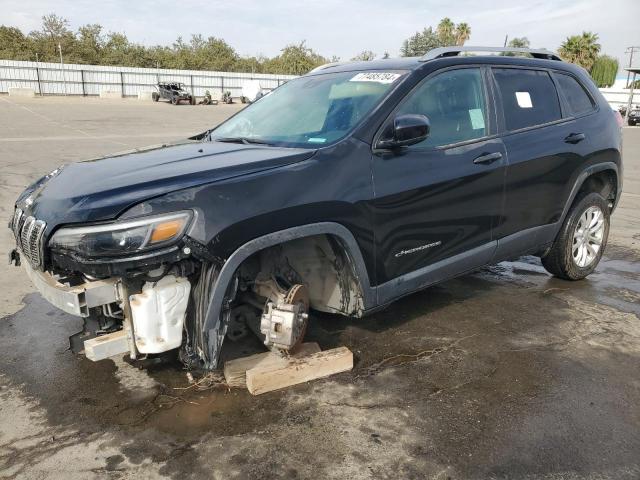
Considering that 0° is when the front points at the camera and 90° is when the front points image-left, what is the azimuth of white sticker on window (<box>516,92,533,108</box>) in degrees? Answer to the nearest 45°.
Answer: approximately 315°

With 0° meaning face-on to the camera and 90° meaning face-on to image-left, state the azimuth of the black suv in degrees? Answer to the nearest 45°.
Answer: approximately 45°

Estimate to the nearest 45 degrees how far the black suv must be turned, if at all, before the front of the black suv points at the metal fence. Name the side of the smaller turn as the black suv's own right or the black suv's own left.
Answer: approximately 90° to the black suv's own right

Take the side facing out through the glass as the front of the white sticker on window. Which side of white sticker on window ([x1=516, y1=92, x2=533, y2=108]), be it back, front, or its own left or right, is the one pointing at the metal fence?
back

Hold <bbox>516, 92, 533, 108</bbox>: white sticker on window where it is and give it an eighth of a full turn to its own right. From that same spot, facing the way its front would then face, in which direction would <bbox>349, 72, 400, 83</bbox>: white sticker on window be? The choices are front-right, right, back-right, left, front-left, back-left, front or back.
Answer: front-right

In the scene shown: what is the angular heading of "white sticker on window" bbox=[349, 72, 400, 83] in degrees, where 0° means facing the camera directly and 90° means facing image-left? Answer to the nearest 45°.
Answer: approximately 45°

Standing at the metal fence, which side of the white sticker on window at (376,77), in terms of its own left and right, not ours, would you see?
right

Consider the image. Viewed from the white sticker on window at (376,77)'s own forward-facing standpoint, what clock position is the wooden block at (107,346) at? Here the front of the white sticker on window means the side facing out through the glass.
The wooden block is roughly at 12 o'clock from the white sticker on window.

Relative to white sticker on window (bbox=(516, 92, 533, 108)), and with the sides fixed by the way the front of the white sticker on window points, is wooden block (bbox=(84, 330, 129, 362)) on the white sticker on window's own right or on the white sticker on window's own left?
on the white sticker on window's own right
